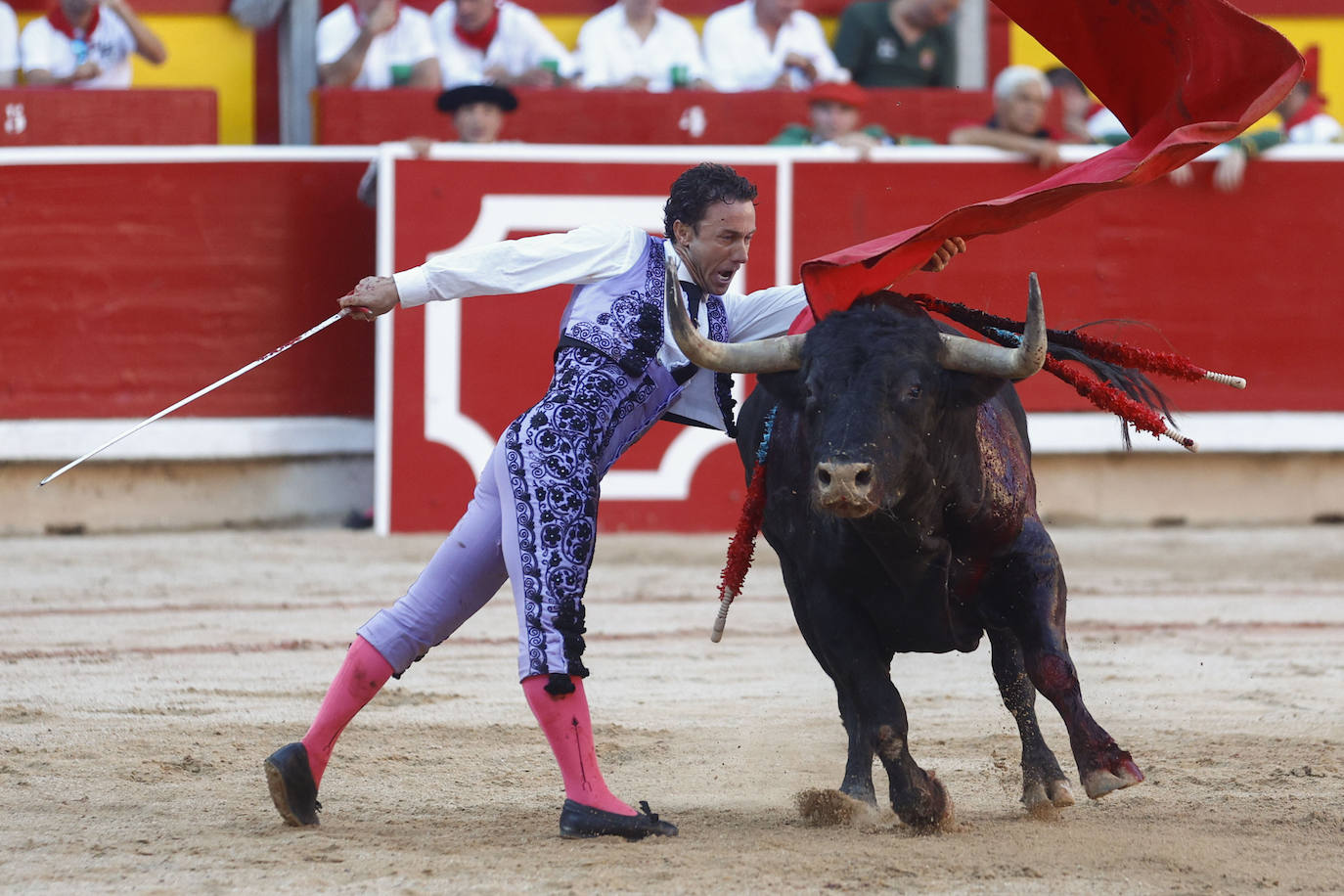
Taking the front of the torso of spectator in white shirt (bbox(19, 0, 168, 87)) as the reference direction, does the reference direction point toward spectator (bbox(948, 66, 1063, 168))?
no

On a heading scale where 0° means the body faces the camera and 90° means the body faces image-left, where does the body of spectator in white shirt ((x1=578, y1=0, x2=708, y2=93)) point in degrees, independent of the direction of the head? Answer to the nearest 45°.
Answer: approximately 0°

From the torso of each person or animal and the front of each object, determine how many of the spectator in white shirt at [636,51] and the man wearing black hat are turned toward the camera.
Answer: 2

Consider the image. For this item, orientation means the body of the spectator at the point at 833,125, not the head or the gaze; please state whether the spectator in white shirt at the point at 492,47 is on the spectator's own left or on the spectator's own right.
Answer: on the spectator's own right

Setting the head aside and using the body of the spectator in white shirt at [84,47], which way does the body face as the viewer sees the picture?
toward the camera

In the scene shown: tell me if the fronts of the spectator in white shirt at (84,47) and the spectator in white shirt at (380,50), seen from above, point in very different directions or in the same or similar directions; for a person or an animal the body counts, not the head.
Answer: same or similar directions

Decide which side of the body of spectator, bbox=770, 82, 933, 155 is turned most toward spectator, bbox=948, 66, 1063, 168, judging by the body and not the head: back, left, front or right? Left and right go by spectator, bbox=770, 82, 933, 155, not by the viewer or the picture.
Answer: left

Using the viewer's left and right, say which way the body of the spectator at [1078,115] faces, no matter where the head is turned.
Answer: facing the viewer and to the left of the viewer

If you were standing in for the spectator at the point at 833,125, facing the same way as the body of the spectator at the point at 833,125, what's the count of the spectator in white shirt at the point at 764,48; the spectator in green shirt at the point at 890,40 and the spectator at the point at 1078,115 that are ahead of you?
0

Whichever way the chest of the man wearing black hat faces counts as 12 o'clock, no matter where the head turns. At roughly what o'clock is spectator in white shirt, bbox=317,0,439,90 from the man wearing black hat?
The spectator in white shirt is roughly at 5 o'clock from the man wearing black hat.

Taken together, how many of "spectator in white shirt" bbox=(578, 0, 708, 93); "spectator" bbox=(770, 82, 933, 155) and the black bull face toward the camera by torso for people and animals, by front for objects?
3

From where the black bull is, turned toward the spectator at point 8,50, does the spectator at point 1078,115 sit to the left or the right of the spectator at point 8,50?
right

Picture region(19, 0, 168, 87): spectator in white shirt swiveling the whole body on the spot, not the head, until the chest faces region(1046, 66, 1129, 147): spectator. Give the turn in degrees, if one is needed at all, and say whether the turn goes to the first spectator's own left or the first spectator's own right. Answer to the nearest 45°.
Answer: approximately 90° to the first spectator's own left

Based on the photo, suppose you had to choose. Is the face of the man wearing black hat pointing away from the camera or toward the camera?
toward the camera

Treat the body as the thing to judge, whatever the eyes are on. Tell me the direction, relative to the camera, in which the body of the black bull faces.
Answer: toward the camera

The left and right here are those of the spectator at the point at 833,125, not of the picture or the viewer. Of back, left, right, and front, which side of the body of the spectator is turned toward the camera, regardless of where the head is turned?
front

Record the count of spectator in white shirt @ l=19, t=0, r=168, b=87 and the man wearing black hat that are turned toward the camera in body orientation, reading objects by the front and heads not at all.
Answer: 2

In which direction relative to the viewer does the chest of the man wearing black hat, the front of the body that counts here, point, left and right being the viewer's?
facing the viewer

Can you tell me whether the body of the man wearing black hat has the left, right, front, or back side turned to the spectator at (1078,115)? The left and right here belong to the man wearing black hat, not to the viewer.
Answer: left

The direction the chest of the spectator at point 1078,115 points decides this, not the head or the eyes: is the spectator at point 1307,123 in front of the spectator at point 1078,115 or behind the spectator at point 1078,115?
behind
